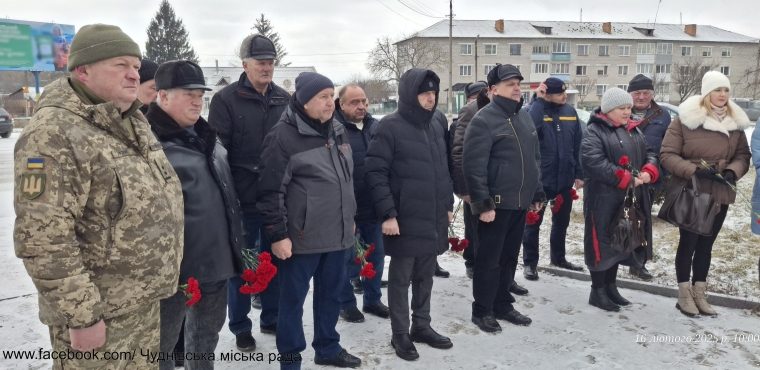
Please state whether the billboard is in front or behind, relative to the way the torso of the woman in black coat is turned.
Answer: behind

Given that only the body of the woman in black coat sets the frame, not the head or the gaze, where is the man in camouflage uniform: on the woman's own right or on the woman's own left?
on the woman's own right

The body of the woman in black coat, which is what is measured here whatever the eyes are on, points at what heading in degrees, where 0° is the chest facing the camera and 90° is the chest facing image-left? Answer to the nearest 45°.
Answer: approximately 315°

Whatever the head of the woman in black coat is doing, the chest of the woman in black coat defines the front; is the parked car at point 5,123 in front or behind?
behind

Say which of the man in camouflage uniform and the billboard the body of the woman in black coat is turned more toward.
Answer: the man in camouflage uniform

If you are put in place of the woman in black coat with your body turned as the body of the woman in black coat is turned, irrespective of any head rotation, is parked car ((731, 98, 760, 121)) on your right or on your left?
on your left

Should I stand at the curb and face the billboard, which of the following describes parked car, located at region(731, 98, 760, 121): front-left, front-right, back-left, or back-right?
front-right

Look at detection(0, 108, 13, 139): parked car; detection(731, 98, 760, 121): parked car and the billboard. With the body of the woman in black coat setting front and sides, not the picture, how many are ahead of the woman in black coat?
0

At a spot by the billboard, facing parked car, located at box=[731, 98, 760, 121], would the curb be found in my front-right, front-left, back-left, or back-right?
front-right

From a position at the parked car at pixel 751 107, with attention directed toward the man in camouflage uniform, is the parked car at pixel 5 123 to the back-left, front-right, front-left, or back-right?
front-right

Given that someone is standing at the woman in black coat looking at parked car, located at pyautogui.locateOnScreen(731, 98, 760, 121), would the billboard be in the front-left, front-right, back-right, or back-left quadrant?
front-left
